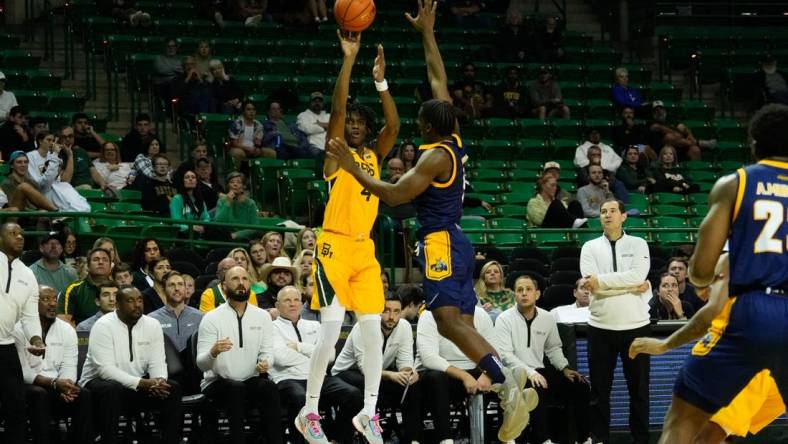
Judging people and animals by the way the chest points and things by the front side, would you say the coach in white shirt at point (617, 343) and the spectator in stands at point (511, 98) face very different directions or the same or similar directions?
same or similar directions

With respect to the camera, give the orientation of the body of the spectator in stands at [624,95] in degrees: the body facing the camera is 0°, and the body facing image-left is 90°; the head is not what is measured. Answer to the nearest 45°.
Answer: approximately 315°

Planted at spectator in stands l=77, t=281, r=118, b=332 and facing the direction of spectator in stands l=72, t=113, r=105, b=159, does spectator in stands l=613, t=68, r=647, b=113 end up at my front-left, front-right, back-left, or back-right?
front-right

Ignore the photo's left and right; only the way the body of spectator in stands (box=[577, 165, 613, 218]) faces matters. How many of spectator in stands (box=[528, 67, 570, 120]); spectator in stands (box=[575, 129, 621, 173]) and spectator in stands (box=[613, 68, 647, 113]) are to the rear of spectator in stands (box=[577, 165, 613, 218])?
3

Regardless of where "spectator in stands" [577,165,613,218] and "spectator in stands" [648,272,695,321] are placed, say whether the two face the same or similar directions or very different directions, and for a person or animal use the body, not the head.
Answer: same or similar directions

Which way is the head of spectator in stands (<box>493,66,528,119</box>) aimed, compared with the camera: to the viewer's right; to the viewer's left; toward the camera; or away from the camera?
toward the camera

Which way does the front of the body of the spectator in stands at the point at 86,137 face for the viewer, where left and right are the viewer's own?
facing the viewer and to the right of the viewer

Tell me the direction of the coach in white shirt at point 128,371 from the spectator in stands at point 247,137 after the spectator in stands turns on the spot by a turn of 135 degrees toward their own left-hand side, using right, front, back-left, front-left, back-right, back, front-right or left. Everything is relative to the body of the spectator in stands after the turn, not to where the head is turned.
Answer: back

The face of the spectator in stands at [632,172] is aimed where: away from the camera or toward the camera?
toward the camera

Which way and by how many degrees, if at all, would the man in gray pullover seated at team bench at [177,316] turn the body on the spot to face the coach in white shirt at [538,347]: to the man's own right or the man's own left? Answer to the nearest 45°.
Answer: approximately 90° to the man's own left

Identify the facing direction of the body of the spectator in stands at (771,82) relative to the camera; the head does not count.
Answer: toward the camera

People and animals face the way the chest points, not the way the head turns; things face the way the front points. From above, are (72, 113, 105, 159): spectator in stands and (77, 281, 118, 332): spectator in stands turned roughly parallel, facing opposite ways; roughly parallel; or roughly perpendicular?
roughly parallel

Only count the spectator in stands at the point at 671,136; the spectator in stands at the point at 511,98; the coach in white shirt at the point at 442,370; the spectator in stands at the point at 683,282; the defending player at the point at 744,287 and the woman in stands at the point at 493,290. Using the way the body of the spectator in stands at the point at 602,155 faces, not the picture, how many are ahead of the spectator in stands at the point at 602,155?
4

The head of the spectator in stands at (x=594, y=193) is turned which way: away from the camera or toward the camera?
toward the camera

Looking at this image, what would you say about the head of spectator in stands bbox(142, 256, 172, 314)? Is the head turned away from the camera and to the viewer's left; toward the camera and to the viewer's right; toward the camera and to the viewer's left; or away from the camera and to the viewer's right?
toward the camera and to the viewer's right

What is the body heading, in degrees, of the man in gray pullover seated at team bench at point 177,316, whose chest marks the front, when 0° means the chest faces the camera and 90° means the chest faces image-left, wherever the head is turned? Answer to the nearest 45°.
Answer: approximately 0°

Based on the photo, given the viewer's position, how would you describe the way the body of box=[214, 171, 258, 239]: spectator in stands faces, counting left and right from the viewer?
facing the viewer

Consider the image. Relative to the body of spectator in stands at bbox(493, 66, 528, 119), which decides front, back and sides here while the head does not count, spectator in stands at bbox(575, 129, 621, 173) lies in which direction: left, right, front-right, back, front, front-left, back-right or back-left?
front-left
